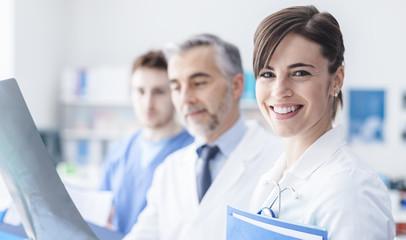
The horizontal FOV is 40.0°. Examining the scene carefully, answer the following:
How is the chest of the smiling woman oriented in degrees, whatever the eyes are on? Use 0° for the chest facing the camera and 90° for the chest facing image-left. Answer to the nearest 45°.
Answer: approximately 45°

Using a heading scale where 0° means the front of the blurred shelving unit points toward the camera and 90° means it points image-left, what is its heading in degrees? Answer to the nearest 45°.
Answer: approximately 0°

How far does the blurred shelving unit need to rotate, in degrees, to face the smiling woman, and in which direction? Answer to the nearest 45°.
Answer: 0° — it already faces them

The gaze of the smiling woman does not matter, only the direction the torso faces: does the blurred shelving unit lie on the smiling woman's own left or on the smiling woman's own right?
on the smiling woman's own right
